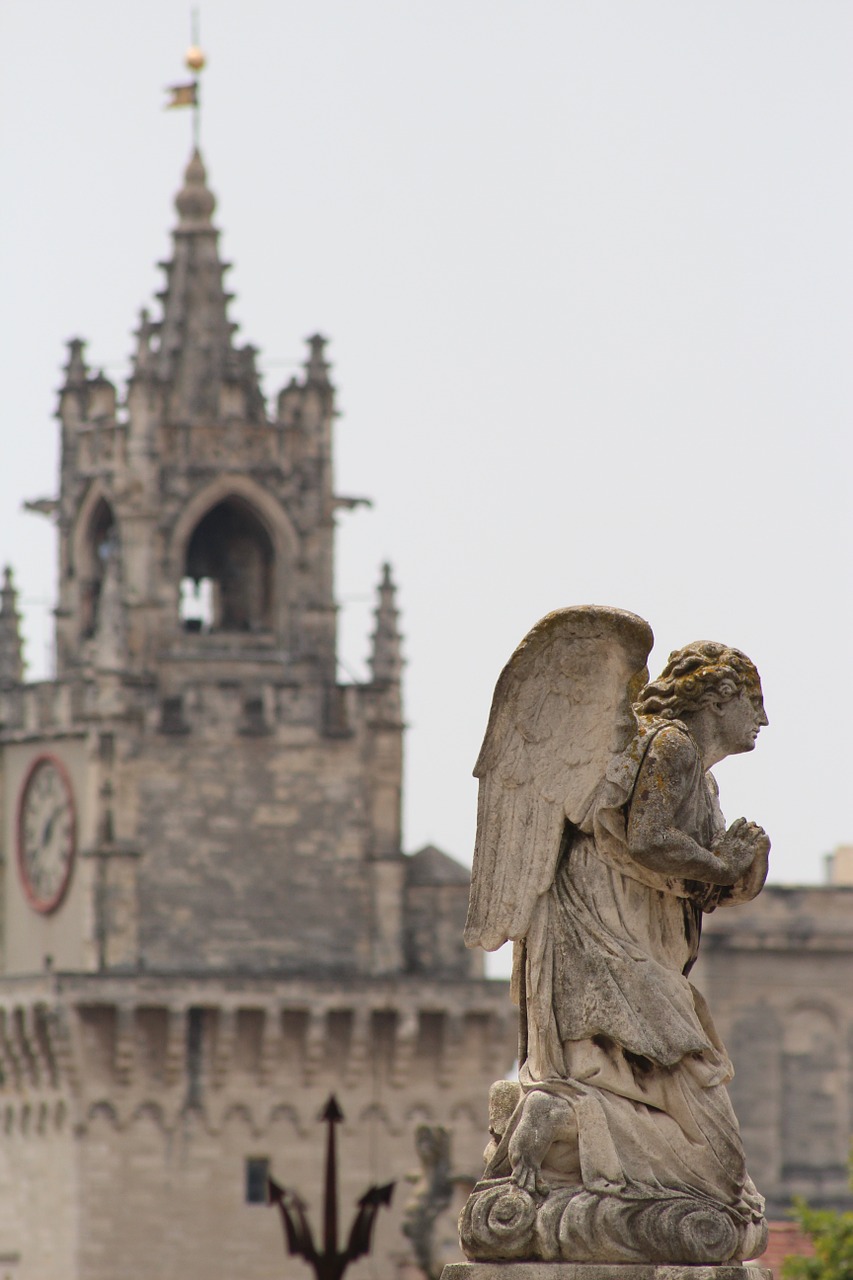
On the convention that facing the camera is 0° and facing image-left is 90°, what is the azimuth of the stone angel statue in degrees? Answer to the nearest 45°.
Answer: approximately 270°
